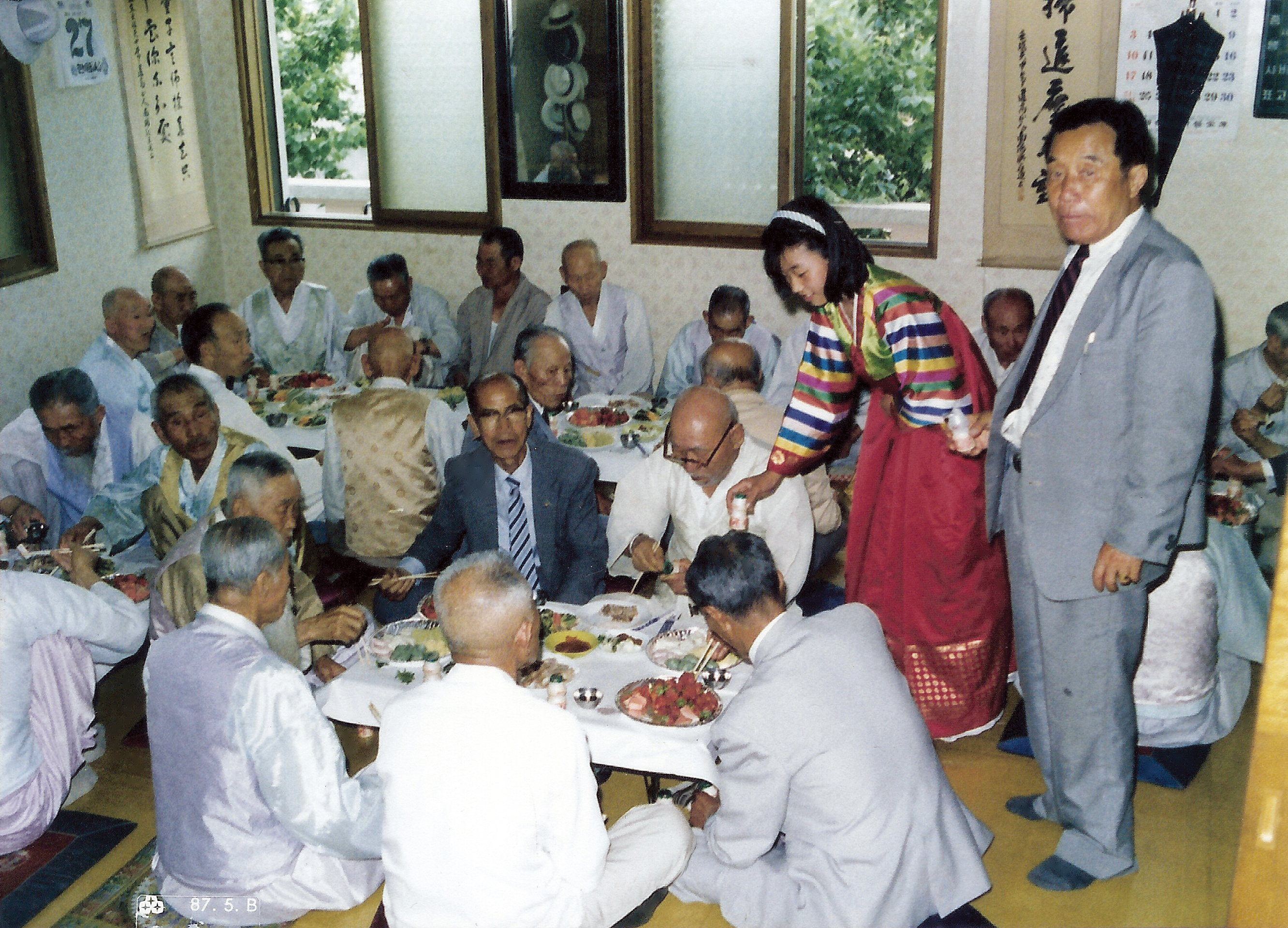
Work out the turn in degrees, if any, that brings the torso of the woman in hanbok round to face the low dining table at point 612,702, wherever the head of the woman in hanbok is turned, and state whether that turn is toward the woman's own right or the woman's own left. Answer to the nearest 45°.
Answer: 0° — they already face it

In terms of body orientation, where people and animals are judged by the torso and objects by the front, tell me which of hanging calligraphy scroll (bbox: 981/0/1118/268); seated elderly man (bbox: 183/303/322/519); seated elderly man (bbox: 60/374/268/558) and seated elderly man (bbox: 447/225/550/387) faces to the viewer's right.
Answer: seated elderly man (bbox: 183/303/322/519)

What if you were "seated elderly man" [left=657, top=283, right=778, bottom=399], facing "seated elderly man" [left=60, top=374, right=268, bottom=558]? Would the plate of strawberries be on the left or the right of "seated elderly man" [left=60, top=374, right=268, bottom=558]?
left

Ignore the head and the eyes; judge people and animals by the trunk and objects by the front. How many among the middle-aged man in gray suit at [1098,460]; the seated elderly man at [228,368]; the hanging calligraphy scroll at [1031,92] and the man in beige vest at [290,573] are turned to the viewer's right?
2

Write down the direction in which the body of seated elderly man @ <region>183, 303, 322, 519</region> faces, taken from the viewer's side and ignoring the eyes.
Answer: to the viewer's right

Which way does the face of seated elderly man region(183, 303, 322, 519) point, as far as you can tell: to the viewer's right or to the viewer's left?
to the viewer's right

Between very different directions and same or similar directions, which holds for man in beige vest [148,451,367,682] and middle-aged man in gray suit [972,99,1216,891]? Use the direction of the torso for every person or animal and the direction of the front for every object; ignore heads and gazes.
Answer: very different directions

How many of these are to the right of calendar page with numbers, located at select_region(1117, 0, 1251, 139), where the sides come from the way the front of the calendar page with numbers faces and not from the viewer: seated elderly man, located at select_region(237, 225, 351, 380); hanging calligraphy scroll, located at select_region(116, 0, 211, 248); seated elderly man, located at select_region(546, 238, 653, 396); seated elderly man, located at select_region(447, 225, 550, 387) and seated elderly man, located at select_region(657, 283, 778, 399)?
5

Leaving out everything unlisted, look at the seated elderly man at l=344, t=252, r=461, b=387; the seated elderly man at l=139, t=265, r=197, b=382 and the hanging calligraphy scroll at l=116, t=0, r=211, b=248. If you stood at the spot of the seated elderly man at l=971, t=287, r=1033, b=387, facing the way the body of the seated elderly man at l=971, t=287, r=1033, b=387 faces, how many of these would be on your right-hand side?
3

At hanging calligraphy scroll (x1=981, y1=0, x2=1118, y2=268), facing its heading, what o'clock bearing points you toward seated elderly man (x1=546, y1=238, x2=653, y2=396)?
The seated elderly man is roughly at 3 o'clock from the hanging calligraphy scroll.

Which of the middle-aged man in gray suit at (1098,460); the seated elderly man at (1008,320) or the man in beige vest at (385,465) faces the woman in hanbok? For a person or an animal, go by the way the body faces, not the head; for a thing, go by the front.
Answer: the seated elderly man
